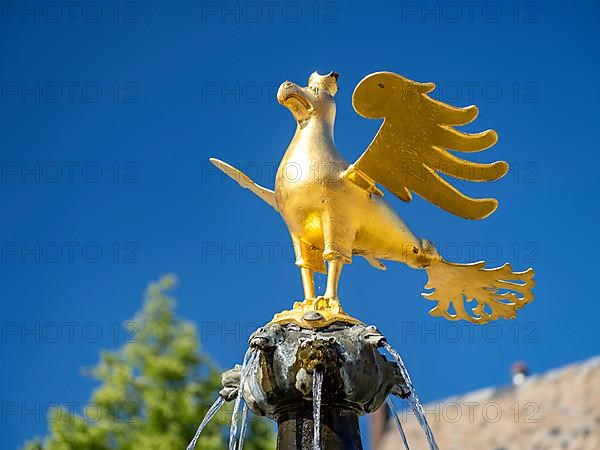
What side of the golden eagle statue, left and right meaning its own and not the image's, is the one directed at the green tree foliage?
right

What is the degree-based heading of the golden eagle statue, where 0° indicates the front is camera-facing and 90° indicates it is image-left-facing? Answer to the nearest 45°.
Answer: approximately 45°
